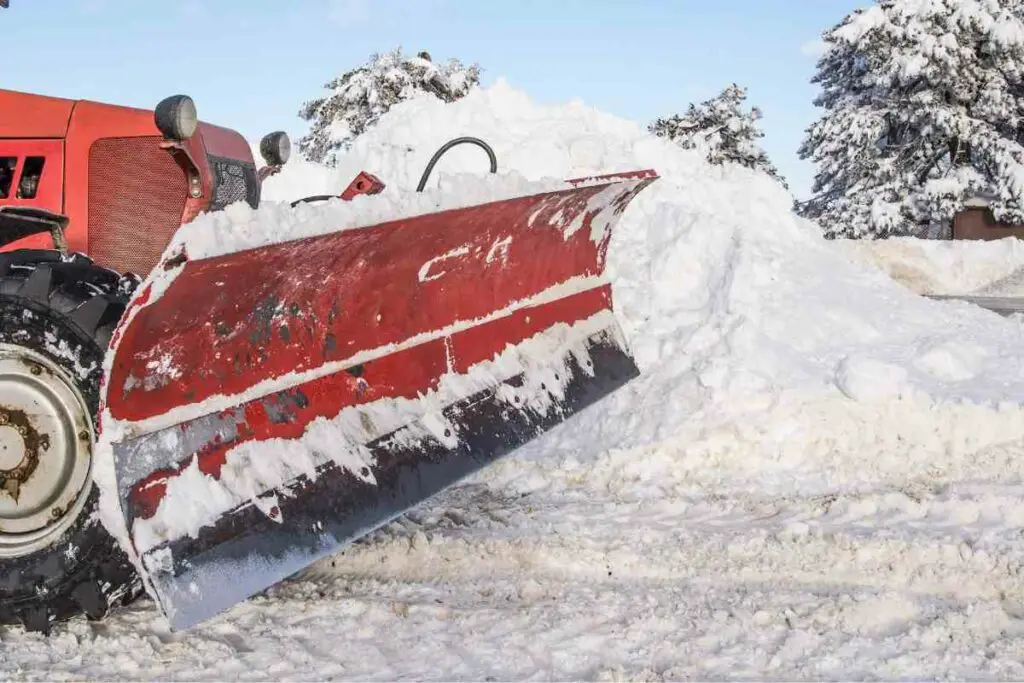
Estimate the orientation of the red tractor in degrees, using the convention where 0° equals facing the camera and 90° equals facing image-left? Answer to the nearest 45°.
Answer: approximately 315°

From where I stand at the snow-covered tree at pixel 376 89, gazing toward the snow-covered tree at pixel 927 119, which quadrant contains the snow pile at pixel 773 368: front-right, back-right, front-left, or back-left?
front-right

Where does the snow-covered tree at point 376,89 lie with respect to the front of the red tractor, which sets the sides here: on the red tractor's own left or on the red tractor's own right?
on the red tractor's own left

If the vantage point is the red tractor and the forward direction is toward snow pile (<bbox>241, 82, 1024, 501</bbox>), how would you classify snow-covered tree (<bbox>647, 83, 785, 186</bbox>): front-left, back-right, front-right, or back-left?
front-left

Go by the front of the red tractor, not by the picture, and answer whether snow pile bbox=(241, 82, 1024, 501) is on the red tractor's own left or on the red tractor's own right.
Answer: on the red tractor's own left

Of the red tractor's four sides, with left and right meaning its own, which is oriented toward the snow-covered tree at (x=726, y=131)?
left
